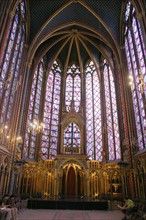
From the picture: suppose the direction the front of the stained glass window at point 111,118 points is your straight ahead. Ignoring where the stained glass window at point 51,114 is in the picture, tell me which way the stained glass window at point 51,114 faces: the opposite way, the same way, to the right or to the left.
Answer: to the left

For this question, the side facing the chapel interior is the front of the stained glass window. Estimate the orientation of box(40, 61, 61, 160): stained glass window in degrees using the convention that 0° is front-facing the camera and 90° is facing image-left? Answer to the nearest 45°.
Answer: approximately 315°

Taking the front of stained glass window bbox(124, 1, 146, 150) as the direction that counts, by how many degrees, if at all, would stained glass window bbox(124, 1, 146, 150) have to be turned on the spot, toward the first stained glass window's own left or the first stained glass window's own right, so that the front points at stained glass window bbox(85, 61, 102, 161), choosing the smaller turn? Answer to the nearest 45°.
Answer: approximately 90° to the first stained glass window's own right

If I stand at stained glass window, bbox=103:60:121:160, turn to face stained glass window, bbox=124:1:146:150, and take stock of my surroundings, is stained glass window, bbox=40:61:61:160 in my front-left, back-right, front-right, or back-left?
back-right

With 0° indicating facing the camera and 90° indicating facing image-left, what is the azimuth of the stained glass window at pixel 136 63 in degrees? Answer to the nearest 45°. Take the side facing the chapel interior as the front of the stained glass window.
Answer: approximately 45°

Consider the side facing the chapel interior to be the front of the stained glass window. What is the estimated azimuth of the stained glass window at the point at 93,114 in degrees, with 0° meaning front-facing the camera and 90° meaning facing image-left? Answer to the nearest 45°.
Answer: approximately 45°

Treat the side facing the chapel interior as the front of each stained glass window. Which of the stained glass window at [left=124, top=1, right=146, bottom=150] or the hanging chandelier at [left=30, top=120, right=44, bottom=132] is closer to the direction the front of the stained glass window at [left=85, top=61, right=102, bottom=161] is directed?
the hanging chandelier
